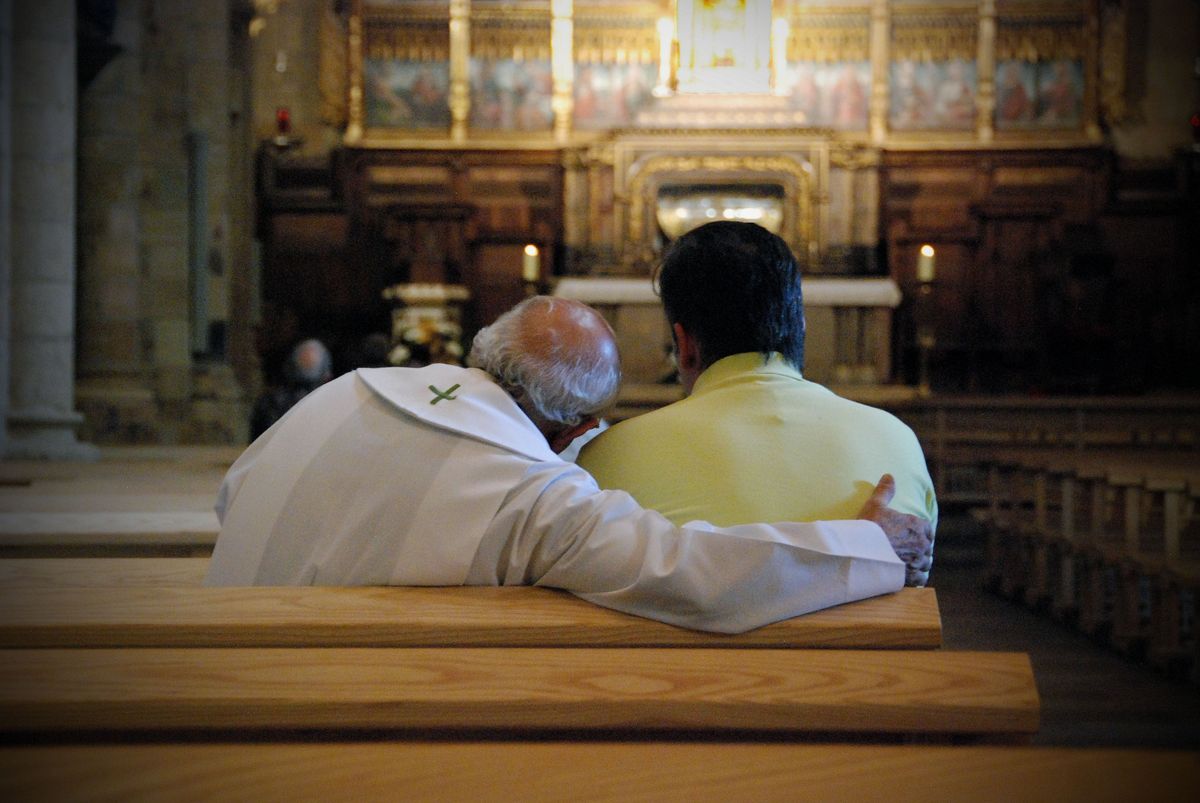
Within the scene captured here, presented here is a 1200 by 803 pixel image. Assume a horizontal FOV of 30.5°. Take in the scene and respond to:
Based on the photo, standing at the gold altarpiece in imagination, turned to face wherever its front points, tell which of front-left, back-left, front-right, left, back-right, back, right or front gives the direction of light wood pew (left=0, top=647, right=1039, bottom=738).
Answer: front

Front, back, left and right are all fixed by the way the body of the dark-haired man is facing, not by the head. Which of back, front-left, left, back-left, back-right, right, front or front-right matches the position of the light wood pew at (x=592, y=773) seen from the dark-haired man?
back

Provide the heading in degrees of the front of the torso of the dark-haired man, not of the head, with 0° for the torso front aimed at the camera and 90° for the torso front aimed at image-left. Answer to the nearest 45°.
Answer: approximately 180°

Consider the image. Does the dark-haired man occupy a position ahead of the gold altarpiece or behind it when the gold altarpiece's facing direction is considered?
ahead

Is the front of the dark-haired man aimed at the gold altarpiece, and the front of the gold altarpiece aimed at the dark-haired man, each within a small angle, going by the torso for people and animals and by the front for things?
yes

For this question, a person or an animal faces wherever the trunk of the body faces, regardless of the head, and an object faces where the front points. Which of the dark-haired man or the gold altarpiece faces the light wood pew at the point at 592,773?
the gold altarpiece

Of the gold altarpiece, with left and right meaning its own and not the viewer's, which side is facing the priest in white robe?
front

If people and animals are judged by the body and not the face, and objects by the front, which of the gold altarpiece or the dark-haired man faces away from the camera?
the dark-haired man

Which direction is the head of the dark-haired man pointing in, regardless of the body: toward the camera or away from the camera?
away from the camera

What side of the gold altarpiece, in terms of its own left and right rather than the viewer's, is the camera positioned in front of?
front

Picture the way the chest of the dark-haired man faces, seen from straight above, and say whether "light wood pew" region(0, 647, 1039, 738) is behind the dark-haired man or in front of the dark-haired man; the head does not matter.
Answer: behind

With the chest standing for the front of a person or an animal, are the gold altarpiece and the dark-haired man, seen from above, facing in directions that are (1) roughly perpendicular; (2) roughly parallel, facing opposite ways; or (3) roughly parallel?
roughly parallel, facing opposite ways

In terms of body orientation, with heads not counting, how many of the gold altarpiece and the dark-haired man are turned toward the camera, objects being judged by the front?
1

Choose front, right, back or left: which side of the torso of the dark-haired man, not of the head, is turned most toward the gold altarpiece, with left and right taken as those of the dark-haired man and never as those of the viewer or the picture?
front

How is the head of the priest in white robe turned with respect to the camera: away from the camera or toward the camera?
away from the camera
